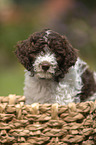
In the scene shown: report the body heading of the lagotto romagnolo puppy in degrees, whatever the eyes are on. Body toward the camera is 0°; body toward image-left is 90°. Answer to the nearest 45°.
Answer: approximately 45°
